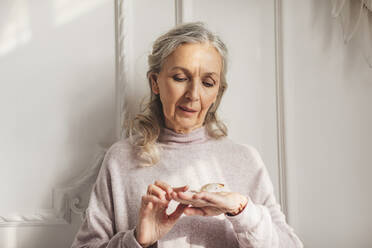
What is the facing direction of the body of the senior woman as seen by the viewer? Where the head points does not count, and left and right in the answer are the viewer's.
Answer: facing the viewer
